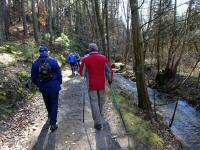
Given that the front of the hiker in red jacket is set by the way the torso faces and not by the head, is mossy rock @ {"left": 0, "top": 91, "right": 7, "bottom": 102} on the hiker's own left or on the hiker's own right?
on the hiker's own left

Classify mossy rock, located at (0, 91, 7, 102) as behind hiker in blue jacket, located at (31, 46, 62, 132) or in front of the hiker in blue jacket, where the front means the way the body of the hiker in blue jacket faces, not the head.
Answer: in front

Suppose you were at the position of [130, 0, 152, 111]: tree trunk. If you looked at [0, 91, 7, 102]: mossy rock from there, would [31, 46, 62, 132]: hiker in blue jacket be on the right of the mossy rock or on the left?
left

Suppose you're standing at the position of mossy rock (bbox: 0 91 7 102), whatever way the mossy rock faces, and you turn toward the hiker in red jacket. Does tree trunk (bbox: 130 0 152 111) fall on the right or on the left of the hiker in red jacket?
left

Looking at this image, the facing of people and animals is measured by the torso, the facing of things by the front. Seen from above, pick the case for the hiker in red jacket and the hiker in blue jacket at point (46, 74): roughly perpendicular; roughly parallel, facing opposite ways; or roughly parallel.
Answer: roughly parallel

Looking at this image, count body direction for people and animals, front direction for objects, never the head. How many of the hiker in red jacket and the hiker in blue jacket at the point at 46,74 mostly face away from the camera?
2

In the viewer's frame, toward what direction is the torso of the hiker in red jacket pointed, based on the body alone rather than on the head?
away from the camera

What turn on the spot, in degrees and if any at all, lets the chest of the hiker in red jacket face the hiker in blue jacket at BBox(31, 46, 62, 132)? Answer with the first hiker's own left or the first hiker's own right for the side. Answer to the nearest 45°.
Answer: approximately 90° to the first hiker's own left

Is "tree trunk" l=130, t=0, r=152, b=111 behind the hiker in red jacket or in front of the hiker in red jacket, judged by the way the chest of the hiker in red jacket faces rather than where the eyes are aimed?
in front

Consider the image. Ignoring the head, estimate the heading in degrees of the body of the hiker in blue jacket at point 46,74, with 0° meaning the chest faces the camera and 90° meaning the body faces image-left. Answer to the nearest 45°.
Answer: approximately 180°

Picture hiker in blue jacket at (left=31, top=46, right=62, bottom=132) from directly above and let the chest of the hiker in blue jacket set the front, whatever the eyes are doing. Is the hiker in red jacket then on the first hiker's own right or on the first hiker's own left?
on the first hiker's own right
